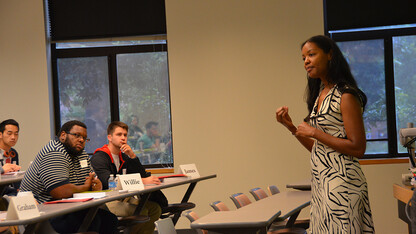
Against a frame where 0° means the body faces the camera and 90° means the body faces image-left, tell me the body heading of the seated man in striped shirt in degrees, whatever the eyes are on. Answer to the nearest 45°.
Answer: approximately 315°

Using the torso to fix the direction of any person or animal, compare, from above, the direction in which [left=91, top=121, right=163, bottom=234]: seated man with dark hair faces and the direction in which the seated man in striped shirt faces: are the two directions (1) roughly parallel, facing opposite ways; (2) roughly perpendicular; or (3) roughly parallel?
roughly parallel

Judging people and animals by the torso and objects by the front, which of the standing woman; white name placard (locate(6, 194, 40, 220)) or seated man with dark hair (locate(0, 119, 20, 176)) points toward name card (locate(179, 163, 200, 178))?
the seated man with dark hair

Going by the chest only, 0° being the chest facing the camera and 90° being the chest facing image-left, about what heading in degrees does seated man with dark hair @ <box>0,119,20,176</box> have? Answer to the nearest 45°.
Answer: approximately 315°

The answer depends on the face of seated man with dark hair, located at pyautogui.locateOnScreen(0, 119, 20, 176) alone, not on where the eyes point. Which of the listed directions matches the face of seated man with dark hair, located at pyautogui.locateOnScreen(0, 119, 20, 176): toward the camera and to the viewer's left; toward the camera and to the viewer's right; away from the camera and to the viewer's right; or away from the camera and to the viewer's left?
toward the camera and to the viewer's right

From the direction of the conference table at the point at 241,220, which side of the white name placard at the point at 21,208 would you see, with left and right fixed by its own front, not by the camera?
front

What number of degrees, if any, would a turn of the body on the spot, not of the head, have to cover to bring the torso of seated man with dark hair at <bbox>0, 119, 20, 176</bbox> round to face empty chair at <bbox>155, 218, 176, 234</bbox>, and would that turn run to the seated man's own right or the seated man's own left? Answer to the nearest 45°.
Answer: approximately 45° to the seated man's own right

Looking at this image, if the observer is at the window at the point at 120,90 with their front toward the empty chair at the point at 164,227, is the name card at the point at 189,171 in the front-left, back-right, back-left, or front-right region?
front-left

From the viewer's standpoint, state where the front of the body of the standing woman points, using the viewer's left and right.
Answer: facing the viewer and to the left of the viewer

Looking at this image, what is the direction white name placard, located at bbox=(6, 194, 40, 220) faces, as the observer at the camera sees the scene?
facing the viewer and to the right of the viewer

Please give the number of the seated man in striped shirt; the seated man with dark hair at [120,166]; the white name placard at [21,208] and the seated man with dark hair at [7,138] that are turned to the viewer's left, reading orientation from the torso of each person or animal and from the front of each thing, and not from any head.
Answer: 0

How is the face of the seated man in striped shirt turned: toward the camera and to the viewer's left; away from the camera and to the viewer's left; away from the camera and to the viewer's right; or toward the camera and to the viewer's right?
toward the camera and to the viewer's right

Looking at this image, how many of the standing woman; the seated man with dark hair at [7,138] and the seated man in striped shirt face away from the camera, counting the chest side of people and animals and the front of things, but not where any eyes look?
0

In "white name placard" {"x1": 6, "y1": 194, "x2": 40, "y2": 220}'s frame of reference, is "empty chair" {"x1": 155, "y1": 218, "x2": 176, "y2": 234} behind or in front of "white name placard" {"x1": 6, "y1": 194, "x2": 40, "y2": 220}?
in front

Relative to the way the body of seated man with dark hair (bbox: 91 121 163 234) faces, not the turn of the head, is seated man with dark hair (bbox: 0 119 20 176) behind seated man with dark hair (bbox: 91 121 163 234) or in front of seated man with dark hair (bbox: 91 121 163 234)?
behind

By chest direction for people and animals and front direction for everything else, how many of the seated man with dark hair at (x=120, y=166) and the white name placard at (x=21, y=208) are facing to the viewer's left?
0
